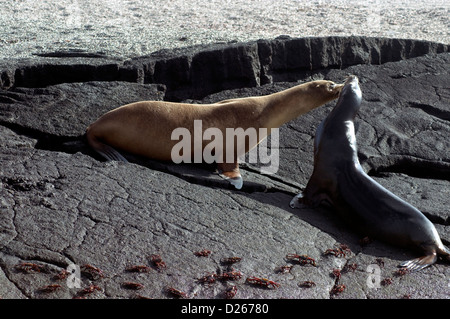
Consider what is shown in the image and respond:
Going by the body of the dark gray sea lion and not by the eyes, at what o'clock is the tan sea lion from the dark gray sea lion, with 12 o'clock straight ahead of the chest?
The tan sea lion is roughly at 11 o'clock from the dark gray sea lion.

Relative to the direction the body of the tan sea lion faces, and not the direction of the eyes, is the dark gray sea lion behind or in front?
in front

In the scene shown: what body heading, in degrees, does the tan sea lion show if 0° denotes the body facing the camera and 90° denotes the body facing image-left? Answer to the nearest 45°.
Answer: approximately 270°

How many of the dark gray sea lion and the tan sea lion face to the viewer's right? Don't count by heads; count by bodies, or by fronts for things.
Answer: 1

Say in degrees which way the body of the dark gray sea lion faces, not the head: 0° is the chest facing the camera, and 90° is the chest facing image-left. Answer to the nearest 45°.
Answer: approximately 135°
